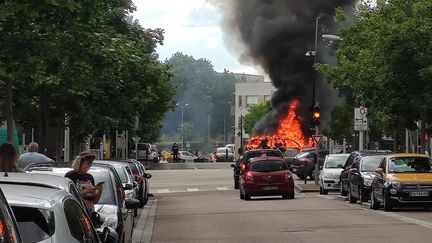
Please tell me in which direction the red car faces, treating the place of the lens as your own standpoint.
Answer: facing away from the viewer

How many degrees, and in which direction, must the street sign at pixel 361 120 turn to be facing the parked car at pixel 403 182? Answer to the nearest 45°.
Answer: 0° — it already faces it

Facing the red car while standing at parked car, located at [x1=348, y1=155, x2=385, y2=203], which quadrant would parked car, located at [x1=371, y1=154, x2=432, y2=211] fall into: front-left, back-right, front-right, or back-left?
back-left

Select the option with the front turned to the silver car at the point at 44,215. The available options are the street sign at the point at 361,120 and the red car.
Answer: the street sign

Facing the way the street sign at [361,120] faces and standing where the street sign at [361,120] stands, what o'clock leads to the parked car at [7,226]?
The parked car is roughly at 12 o'clock from the street sign.
